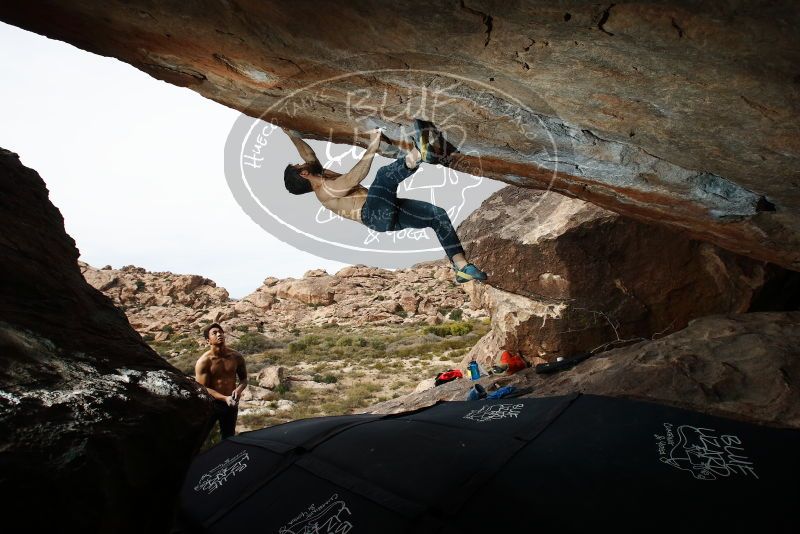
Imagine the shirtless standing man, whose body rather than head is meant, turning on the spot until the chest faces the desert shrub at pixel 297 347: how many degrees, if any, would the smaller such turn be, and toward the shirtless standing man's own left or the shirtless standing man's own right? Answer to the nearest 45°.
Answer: approximately 135° to the shirtless standing man's own left

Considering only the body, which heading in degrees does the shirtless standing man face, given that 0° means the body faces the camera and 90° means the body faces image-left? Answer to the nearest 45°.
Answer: approximately 315°

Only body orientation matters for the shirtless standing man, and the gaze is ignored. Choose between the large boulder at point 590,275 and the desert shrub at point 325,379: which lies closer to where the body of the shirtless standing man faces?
the large boulder

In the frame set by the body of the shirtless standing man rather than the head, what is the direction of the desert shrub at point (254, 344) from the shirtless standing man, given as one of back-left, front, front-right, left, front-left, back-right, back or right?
back-left

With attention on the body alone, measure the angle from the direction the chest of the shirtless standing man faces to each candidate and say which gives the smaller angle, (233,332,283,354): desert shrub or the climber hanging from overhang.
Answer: the climber hanging from overhang

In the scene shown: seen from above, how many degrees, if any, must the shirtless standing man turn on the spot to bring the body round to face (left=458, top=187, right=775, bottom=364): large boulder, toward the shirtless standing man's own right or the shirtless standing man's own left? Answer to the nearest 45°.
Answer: approximately 45° to the shirtless standing man's own left

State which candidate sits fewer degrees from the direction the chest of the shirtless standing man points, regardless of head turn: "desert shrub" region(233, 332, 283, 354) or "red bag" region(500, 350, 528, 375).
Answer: the red bag

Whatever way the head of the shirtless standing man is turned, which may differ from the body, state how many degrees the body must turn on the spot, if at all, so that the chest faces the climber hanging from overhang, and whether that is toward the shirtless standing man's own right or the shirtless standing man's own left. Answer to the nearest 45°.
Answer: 0° — they already face them

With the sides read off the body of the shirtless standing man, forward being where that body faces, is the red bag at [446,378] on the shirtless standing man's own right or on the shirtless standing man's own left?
on the shirtless standing man's own left
